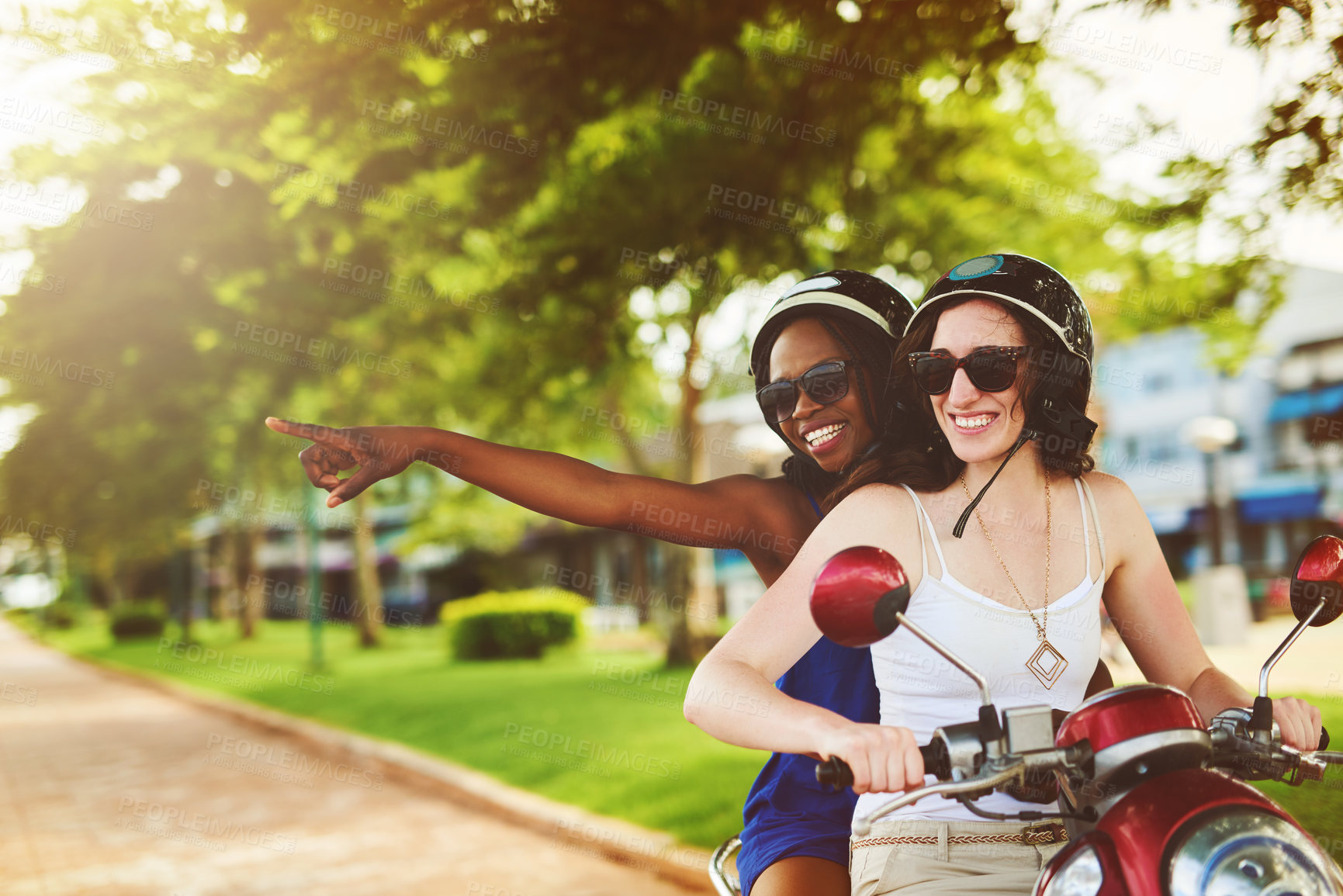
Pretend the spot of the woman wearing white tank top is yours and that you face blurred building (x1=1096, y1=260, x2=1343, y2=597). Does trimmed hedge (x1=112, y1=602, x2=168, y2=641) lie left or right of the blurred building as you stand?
left

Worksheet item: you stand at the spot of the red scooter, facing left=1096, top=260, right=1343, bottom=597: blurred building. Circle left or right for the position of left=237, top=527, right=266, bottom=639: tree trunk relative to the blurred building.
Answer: left

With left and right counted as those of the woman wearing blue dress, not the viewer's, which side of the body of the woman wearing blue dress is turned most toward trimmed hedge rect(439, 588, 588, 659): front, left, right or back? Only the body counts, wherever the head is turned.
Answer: back

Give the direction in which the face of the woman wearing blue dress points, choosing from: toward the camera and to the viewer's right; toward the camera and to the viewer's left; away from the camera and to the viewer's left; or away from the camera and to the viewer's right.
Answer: toward the camera and to the viewer's left

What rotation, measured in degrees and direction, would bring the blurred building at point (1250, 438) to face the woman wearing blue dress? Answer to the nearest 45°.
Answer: approximately 45° to its left

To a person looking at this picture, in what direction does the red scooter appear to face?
facing the viewer and to the right of the viewer

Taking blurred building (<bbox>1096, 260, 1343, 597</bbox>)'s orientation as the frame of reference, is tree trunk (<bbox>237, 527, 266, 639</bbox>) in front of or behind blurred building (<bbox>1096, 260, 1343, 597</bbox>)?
in front

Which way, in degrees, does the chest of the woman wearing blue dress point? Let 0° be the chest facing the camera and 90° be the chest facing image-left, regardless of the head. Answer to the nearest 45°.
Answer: approximately 0°

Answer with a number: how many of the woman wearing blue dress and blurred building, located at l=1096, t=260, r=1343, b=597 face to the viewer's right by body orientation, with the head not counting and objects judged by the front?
0

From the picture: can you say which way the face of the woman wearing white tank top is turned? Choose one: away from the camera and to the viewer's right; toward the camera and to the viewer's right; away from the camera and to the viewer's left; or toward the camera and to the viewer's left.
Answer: toward the camera and to the viewer's left

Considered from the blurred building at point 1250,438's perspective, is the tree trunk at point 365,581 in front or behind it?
in front
